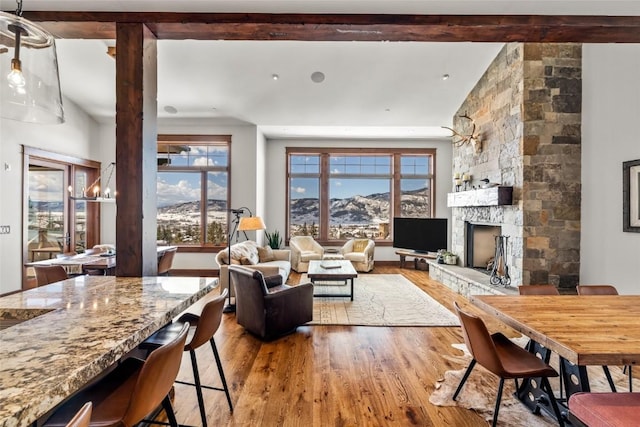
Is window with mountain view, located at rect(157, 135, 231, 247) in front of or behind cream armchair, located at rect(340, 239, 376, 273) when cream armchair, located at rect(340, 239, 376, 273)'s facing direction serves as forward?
in front

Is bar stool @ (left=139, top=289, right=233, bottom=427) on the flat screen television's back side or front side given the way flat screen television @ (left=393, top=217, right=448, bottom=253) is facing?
on the front side

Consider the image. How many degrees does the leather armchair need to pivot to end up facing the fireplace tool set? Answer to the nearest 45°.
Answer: approximately 45° to its right

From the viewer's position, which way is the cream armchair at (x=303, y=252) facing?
facing the viewer and to the right of the viewer

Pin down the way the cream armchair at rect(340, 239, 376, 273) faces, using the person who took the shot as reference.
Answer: facing the viewer and to the left of the viewer

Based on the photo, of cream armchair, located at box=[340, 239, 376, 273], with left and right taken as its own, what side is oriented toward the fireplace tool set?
left

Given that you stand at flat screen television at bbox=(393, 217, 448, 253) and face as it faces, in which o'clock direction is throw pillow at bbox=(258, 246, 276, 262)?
The throw pillow is roughly at 2 o'clock from the flat screen television.

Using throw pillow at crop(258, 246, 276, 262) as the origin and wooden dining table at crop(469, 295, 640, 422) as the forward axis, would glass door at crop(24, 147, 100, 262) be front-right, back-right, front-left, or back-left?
back-right

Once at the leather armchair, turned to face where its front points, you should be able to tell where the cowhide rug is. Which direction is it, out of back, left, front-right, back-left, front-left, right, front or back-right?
right

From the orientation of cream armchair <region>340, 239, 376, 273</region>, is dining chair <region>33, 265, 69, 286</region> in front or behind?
in front

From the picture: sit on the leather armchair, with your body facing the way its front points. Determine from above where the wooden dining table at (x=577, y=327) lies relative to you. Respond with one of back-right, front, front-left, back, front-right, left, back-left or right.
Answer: right

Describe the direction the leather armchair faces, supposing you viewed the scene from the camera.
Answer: facing away from the viewer and to the right of the viewer
